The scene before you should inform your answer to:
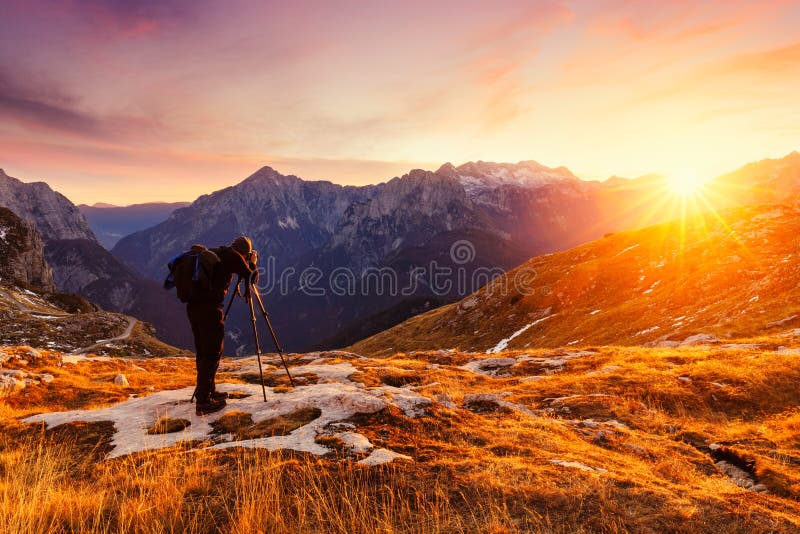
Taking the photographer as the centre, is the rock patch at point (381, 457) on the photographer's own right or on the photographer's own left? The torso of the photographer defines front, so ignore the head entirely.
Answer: on the photographer's own right

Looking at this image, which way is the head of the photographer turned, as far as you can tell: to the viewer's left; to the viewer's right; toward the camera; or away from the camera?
to the viewer's right

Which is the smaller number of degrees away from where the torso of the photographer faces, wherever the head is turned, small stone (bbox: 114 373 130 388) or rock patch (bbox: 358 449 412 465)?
the rock patch

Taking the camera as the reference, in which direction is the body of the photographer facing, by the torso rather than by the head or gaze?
to the viewer's right
